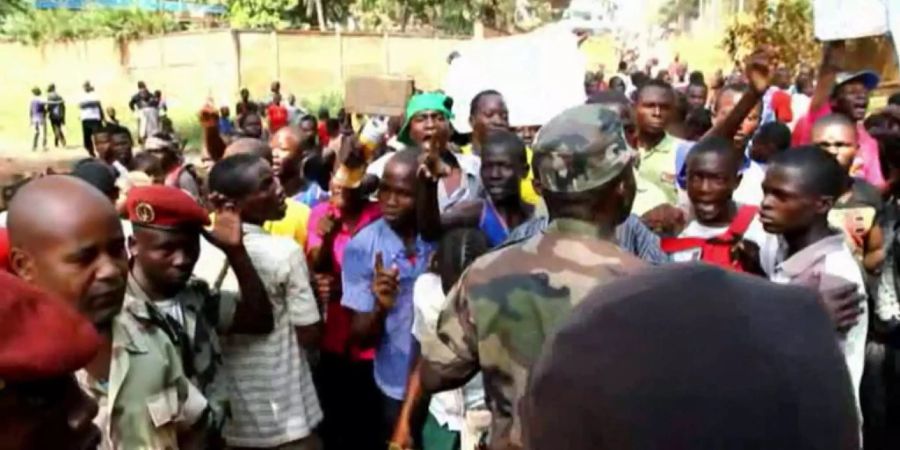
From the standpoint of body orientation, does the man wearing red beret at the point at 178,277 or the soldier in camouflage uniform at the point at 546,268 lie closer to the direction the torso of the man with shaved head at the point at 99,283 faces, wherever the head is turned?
the soldier in camouflage uniform

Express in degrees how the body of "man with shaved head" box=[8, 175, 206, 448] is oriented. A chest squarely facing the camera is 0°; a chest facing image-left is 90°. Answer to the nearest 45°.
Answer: approximately 315°

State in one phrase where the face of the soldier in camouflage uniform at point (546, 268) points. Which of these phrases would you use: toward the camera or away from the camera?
away from the camera

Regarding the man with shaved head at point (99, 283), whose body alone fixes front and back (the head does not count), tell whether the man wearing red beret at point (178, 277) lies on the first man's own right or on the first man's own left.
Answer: on the first man's own left

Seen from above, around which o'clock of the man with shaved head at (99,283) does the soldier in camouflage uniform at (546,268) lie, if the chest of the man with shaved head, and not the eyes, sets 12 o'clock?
The soldier in camouflage uniform is roughly at 11 o'clock from the man with shaved head.
